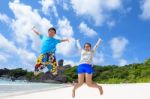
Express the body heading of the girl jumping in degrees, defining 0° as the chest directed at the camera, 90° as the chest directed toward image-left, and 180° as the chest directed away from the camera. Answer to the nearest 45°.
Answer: approximately 0°
